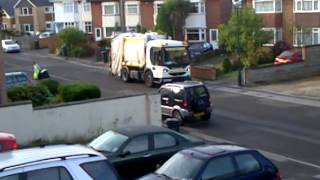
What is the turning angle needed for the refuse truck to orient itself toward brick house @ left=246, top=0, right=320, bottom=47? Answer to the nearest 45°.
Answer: approximately 90° to its left

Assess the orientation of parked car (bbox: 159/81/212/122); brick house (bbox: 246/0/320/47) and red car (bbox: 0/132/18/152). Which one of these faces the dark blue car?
the brick house

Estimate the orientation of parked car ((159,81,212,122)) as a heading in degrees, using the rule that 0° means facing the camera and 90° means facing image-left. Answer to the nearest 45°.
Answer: approximately 135°

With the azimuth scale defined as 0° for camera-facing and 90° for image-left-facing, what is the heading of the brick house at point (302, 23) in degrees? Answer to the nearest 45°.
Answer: approximately 0°

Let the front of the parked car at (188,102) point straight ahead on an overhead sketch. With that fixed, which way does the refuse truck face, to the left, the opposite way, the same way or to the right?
the opposite way

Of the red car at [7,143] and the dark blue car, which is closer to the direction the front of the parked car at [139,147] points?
the red car

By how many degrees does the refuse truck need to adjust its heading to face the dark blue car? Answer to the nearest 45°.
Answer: approximately 45° to its right

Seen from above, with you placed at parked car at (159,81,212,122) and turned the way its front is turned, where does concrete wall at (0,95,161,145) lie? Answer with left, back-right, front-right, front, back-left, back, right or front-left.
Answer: left

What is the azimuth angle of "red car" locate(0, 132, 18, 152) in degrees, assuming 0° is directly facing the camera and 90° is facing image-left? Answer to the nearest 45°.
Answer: approximately 90°

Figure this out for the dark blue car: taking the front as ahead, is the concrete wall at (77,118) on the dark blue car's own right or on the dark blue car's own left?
on the dark blue car's own right

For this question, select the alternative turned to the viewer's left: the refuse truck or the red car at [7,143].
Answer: the red car

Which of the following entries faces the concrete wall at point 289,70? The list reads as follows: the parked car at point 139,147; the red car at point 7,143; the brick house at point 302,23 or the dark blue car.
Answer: the brick house
